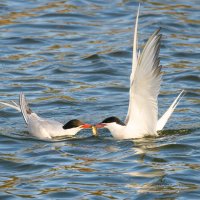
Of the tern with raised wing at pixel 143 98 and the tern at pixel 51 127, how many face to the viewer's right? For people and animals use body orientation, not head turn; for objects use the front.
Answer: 1

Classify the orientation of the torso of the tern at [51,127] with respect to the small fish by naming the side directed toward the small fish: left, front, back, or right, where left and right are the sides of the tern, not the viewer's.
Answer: front

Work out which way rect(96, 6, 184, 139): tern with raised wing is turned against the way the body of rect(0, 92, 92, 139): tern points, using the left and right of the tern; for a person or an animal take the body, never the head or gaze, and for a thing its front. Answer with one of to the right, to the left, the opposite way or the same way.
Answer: the opposite way

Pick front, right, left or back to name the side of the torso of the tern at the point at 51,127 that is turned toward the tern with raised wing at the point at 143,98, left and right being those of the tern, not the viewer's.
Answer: front

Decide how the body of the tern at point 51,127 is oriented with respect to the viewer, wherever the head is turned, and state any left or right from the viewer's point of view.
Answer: facing to the right of the viewer

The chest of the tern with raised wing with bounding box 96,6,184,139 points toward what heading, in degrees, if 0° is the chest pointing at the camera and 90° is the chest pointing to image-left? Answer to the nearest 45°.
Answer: approximately 90°
